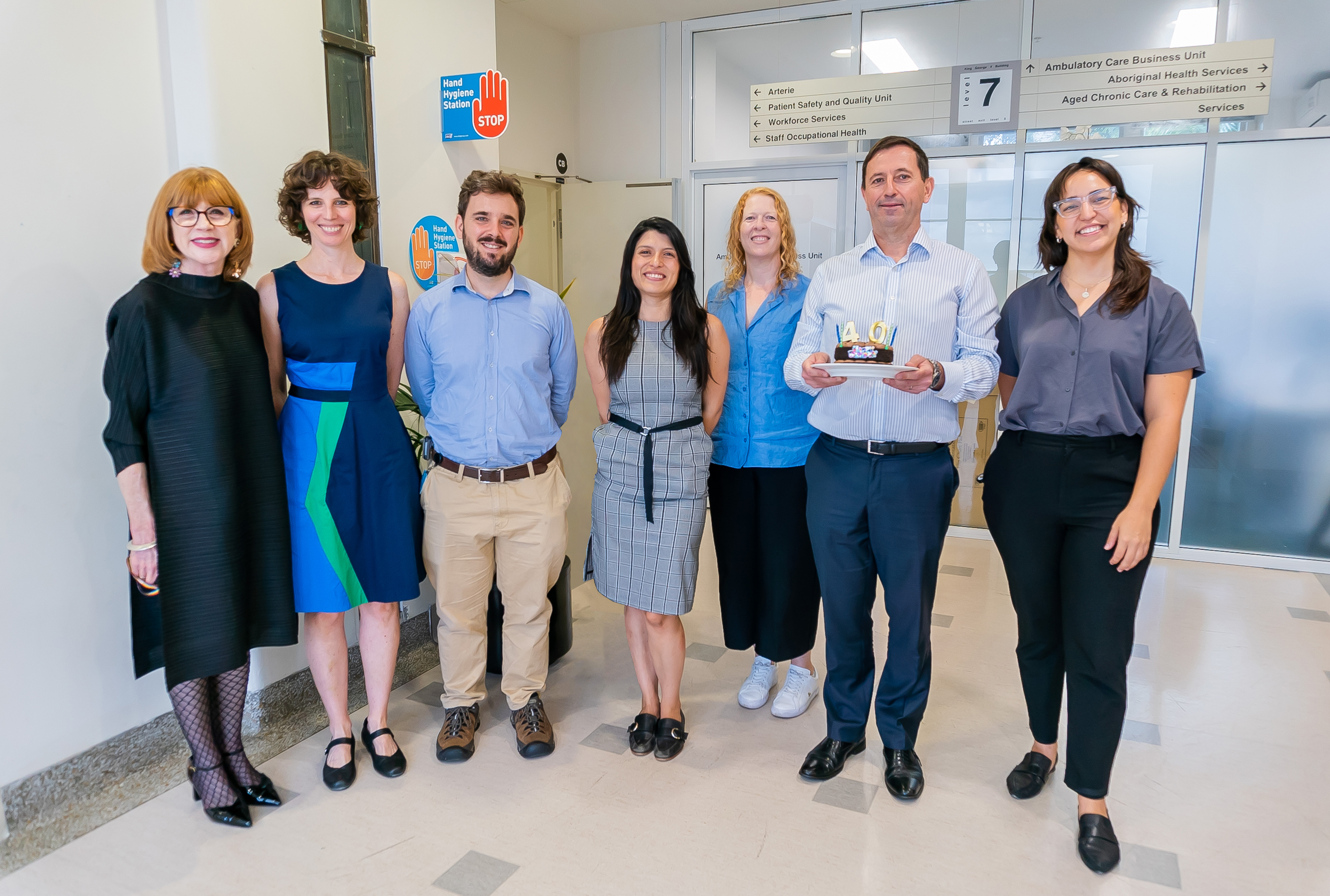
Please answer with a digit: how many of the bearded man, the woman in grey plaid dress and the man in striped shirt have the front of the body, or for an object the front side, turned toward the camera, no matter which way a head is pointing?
3

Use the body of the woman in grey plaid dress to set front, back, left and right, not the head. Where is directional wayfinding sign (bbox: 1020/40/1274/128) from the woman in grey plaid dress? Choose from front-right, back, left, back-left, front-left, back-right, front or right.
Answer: back-left

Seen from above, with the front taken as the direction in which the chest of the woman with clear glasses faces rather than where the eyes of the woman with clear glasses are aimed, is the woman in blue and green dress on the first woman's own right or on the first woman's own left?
on the first woman's own right

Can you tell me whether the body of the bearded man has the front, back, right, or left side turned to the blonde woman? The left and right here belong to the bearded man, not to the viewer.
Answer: left

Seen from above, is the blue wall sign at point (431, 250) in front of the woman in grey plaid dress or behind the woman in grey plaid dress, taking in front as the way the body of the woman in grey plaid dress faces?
behind

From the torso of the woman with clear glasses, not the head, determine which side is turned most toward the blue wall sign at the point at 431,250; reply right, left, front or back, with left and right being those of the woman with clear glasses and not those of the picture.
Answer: right

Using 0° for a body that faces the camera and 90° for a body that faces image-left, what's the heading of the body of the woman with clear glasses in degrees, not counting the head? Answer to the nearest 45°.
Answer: approximately 0°
